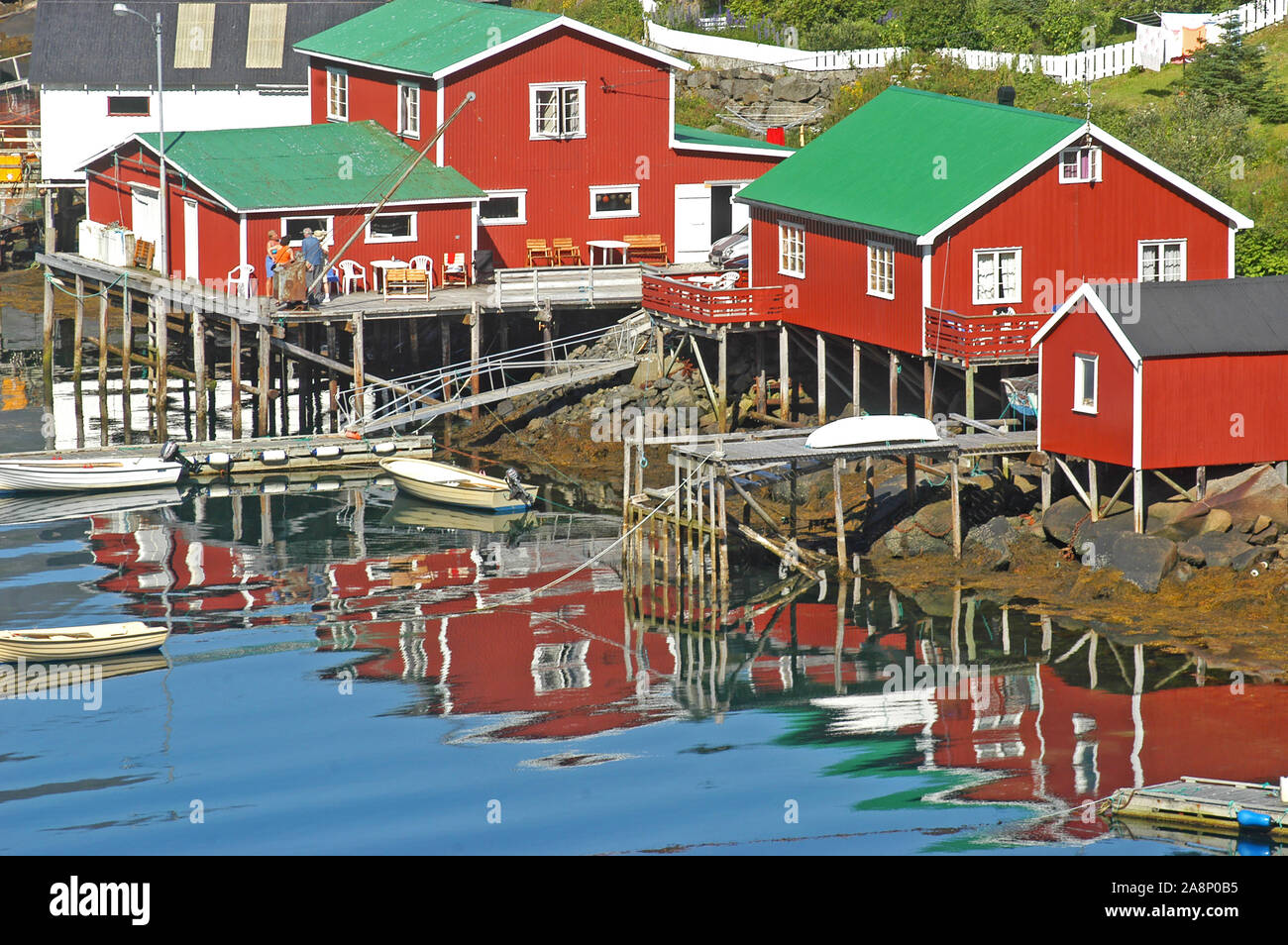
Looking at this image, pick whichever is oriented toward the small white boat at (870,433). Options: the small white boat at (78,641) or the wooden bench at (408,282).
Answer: the small white boat at (78,641)

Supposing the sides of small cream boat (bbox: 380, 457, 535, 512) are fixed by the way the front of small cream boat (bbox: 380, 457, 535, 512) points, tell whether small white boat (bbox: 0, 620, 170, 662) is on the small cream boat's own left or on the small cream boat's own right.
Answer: on the small cream boat's own left

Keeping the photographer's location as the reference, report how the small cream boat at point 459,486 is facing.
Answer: facing away from the viewer and to the left of the viewer

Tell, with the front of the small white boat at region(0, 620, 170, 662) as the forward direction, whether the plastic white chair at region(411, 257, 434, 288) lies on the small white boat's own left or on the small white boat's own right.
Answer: on the small white boat's own left

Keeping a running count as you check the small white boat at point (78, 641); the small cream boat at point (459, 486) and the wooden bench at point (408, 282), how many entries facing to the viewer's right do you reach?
1

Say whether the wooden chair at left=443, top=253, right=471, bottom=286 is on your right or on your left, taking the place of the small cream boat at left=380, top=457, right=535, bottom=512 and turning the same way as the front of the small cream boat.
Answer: on your right

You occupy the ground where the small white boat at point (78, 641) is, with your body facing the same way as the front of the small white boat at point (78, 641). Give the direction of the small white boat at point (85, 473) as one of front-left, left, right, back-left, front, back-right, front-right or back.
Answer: left

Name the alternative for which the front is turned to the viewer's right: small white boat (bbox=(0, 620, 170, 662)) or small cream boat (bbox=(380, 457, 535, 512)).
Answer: small white boat (bbox=(0, 620, 170, 662))

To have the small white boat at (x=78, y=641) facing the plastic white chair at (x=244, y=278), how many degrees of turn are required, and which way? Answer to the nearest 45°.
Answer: approximately 90° to its left

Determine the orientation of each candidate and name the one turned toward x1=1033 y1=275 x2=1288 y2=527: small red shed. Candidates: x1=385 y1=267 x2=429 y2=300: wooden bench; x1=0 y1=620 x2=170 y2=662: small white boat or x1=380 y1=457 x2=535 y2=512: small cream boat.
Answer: x1=0 y1=620 x2=170 y2=662: small white boat

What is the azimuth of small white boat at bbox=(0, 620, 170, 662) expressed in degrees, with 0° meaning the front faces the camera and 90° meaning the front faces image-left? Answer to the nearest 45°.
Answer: approximately 270°

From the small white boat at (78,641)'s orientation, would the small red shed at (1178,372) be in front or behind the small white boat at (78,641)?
in front
